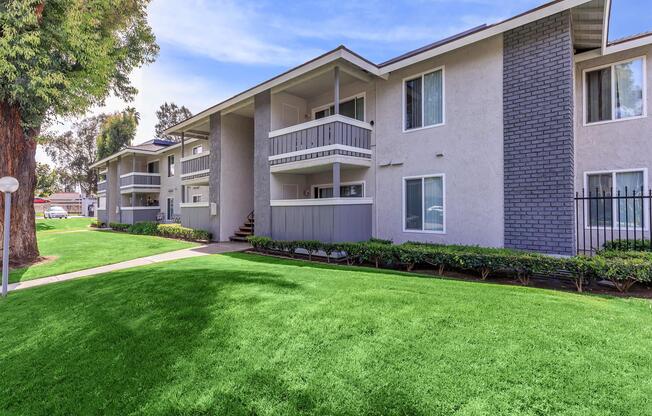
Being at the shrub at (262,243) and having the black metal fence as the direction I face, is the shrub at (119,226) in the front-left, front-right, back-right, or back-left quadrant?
back-left

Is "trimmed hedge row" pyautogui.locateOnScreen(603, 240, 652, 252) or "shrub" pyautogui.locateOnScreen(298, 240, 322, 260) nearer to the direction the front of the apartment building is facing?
the shrub

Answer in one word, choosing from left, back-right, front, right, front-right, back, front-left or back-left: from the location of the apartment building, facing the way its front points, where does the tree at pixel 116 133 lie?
right

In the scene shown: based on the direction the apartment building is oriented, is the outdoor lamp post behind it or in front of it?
in front

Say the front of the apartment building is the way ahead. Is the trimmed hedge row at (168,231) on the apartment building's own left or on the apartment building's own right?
on the apartment building's own right

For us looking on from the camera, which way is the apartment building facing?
facing the viewer and to the left of the viewer

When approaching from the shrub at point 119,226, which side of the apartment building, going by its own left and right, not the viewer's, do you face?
right

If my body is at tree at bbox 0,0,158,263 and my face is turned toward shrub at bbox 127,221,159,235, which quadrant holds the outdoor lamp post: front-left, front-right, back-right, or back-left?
back-right

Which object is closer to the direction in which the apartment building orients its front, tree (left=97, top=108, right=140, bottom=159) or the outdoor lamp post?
the outdoor lamp post

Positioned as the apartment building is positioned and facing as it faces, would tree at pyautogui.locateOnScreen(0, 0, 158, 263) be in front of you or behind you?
in front

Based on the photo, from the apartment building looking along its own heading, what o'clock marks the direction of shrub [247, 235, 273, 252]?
The shrub is roughly at 2 o'clock from the apartment building.

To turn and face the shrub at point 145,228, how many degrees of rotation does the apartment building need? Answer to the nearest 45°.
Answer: approximately 90° to its right
